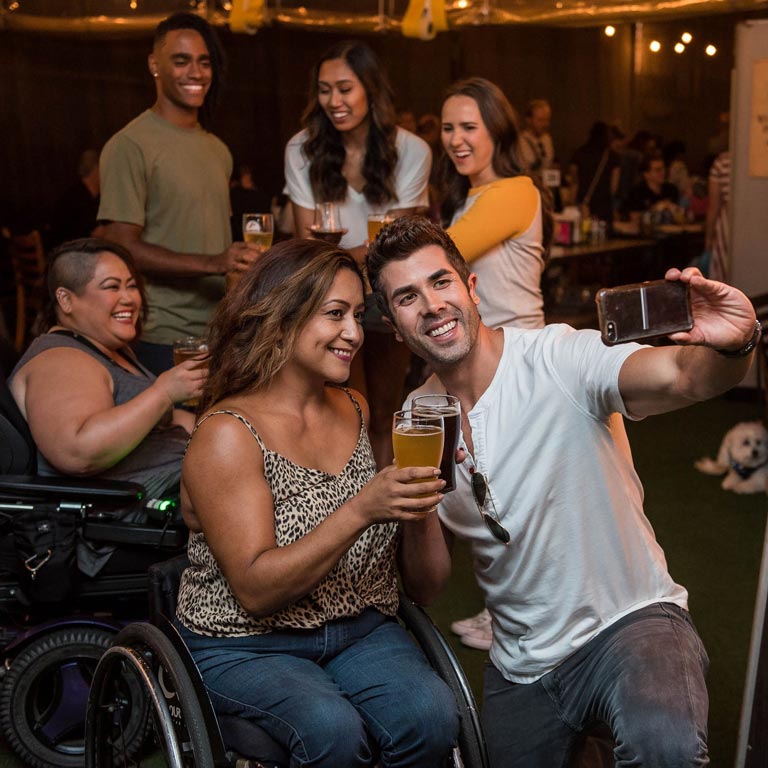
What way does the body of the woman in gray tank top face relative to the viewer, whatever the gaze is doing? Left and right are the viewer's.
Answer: facing to the right of the viewer

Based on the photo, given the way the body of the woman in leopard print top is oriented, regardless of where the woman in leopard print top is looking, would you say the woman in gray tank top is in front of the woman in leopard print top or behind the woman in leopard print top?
behind

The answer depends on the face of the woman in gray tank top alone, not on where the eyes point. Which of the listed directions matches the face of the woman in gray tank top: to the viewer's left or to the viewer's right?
to the viewer's right

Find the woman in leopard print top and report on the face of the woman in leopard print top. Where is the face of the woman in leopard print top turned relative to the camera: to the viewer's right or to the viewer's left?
to the viewer's right

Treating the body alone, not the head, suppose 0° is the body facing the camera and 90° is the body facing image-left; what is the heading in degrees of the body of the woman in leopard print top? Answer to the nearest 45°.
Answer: approximately 315°

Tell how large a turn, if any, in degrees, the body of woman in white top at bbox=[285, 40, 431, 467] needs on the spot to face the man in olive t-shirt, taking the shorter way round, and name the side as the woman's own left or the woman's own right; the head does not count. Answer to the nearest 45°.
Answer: approximately 90° to the woman's own right
